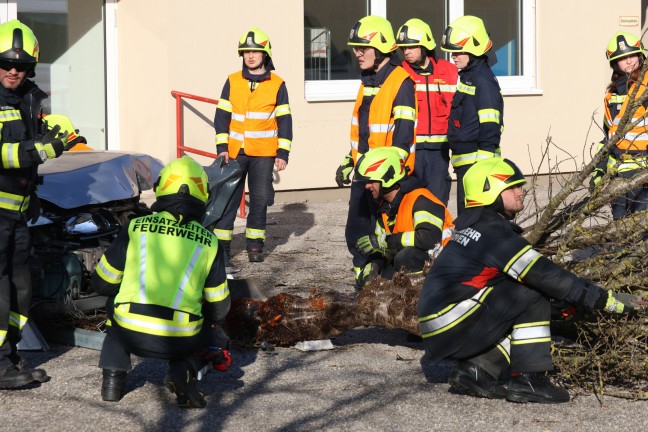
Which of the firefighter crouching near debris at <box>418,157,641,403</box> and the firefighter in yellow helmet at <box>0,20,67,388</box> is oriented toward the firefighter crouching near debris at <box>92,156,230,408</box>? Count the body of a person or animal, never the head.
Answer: the firefighter in yellow helmet

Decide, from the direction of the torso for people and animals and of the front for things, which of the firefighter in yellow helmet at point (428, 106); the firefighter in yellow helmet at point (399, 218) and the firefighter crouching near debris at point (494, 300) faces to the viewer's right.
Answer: the firefighter crouching near debris

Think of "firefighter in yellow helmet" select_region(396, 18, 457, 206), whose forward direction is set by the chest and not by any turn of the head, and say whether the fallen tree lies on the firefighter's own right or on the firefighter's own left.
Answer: on the firefighter's own left

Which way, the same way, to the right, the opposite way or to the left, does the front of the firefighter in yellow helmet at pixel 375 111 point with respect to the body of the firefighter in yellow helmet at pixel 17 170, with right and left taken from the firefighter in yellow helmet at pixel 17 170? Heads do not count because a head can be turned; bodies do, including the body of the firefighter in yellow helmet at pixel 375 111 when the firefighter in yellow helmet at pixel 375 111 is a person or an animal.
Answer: to the right

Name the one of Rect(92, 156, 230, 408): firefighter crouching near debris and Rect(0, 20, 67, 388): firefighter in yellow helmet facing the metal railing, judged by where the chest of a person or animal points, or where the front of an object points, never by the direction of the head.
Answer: the firefighter crouching near debris

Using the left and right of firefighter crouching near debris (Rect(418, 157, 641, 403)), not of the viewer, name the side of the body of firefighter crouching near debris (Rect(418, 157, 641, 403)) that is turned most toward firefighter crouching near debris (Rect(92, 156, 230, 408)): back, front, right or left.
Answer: back

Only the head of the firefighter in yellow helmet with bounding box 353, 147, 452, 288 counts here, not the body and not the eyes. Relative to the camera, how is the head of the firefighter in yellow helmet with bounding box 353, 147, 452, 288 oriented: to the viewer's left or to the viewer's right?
to the viewer's left

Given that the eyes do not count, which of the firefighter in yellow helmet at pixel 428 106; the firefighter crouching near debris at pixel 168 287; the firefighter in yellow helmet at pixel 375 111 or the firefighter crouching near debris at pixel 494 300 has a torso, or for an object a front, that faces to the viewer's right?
the firefighter crouching near debris at pixel 494 300

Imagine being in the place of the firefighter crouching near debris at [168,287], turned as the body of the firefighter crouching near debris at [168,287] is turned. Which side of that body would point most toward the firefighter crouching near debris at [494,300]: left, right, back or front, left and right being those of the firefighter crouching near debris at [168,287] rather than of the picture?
right

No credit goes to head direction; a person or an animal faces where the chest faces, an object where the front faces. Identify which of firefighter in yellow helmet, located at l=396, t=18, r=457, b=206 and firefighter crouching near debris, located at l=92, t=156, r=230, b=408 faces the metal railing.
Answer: the firefighter crouching near debris

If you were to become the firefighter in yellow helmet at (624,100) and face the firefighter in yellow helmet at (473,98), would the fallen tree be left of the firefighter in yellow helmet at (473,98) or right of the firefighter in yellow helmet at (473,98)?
left

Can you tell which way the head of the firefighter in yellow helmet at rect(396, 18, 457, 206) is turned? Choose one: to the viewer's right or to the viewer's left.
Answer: to the viewer's left
